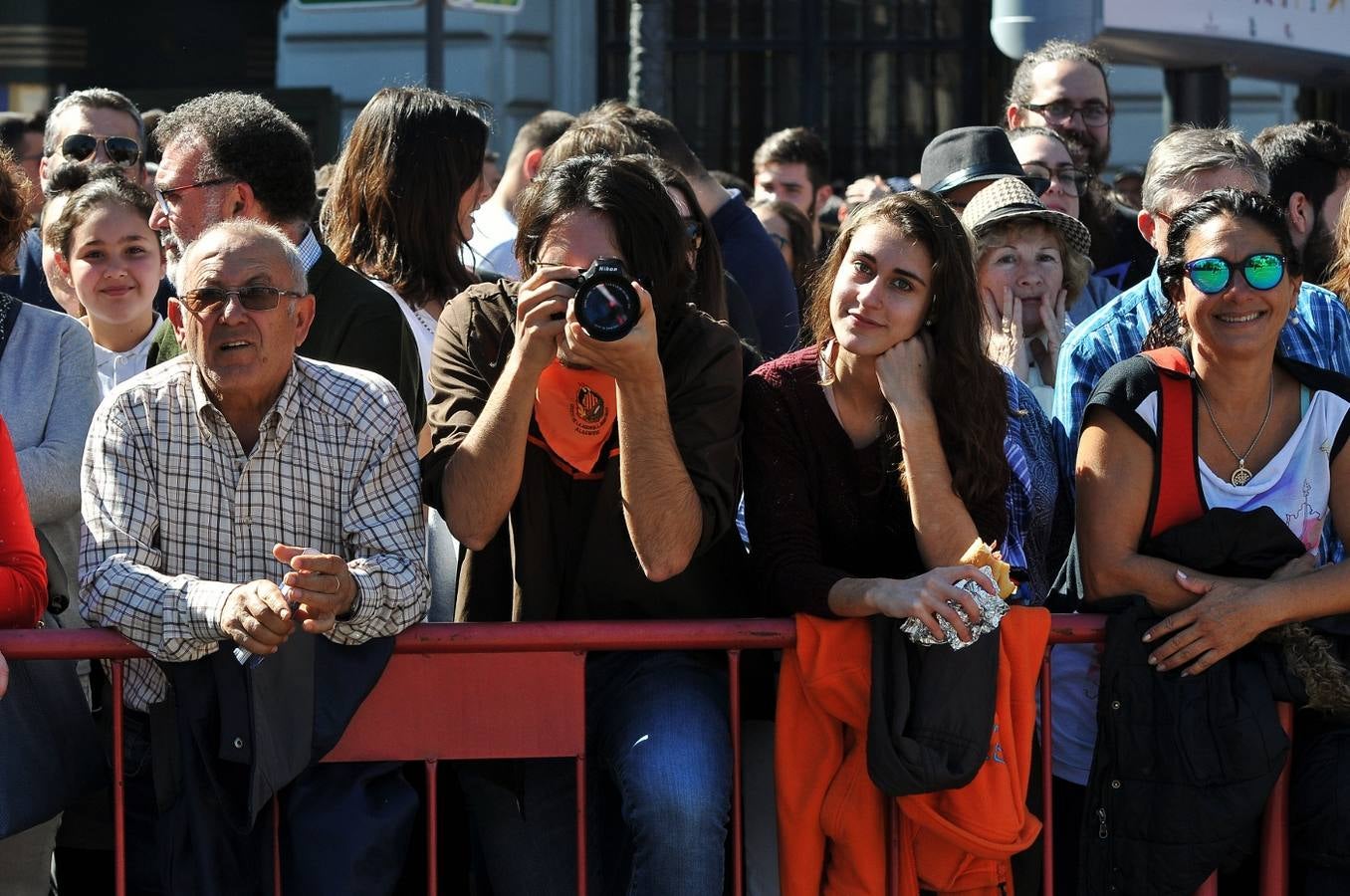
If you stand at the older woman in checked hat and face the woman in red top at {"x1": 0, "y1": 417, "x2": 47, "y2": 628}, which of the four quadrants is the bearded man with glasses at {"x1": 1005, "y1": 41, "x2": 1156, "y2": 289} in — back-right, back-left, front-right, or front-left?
back-right

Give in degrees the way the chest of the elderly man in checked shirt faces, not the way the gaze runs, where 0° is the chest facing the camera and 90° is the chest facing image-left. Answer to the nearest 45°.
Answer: approximately 0°

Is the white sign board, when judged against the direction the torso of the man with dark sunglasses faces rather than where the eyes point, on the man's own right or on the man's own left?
on the man's own left

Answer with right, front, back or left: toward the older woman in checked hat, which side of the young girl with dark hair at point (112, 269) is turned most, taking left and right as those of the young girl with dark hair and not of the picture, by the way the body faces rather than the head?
left

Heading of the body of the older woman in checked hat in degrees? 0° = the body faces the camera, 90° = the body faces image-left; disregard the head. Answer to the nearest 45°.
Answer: approximately 0°

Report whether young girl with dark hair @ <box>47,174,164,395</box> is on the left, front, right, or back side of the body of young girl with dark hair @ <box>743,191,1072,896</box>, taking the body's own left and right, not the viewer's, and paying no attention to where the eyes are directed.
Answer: right
